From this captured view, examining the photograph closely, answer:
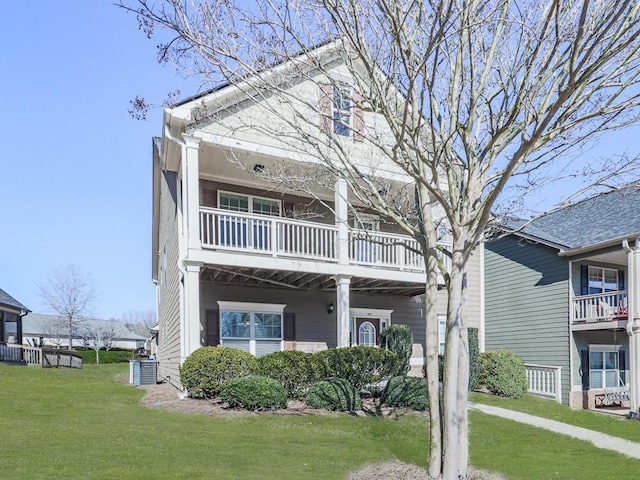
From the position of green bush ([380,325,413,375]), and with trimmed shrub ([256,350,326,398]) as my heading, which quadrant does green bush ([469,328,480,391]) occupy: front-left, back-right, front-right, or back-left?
back-left

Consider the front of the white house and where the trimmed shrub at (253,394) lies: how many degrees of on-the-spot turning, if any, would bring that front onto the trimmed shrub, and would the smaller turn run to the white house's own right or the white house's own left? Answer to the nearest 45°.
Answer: approximately 45° to the white house's own right

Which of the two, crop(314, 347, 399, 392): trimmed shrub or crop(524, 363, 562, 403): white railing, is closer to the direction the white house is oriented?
the trimmed shrub

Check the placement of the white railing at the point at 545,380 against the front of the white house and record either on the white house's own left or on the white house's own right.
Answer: on the white house's own left

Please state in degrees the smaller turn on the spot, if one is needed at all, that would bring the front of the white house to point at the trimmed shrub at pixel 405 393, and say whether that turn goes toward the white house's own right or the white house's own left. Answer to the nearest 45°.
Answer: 0° — it already faces it

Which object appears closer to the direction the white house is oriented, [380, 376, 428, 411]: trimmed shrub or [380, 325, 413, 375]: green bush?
the trimmed shrub

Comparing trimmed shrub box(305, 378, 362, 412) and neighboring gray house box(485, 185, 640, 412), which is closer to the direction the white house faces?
the trimmed shrub

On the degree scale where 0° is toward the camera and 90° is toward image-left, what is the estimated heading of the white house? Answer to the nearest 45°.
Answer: approximately 315°
